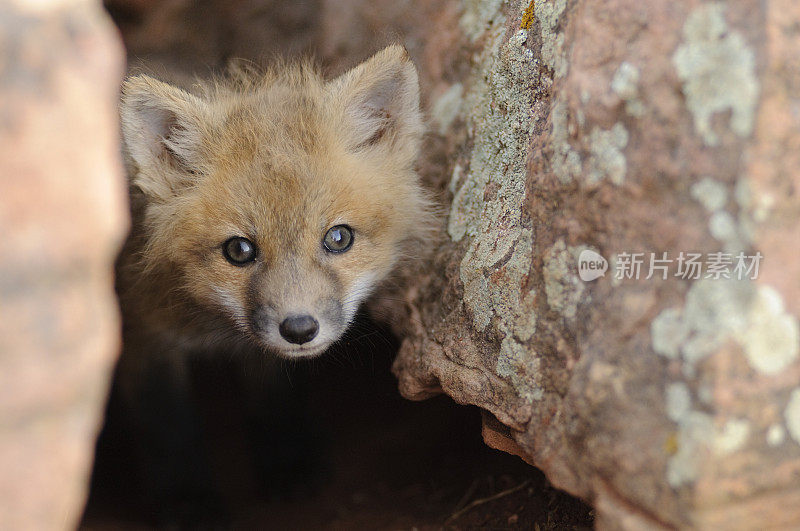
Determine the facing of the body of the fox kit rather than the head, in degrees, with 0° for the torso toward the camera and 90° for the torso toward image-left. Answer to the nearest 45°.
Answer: approximately 0°

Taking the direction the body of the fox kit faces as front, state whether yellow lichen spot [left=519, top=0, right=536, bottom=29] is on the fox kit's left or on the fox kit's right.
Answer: on the fox kit's left

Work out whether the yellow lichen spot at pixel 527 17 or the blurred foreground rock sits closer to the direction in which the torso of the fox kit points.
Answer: the blurred foreground rock

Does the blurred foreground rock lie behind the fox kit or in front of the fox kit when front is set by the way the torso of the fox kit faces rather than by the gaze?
in front
